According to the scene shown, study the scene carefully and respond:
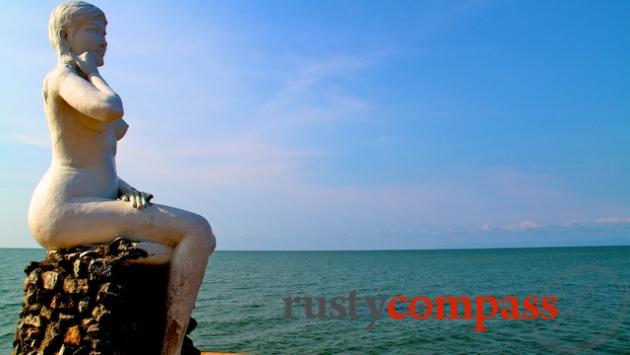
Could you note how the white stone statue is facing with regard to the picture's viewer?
facing to the right of the viewer
